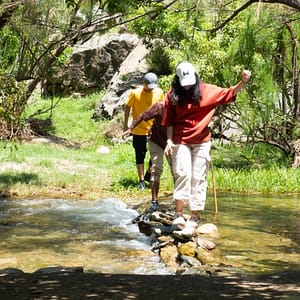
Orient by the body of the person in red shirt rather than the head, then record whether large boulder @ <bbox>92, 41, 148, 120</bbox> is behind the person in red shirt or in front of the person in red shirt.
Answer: behind

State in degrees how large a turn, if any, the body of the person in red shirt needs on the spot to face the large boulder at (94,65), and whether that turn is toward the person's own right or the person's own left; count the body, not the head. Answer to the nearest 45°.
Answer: approximately 180°

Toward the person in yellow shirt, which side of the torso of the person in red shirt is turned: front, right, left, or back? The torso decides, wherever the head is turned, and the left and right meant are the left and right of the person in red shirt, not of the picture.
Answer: back

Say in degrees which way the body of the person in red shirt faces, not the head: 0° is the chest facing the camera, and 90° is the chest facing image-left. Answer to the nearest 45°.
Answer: approximately 0°
